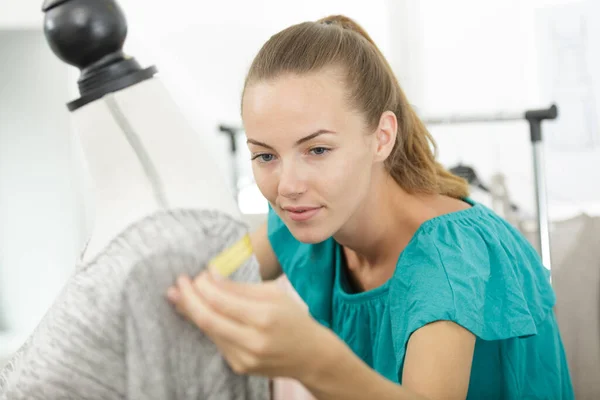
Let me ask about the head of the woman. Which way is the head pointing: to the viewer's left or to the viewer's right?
to the viewer's left

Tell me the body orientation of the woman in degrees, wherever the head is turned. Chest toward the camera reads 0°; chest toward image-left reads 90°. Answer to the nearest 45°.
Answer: approximately 45°
